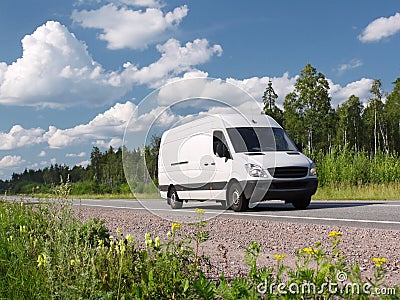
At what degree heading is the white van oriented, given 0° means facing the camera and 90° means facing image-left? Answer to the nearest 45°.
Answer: approximately 315°
